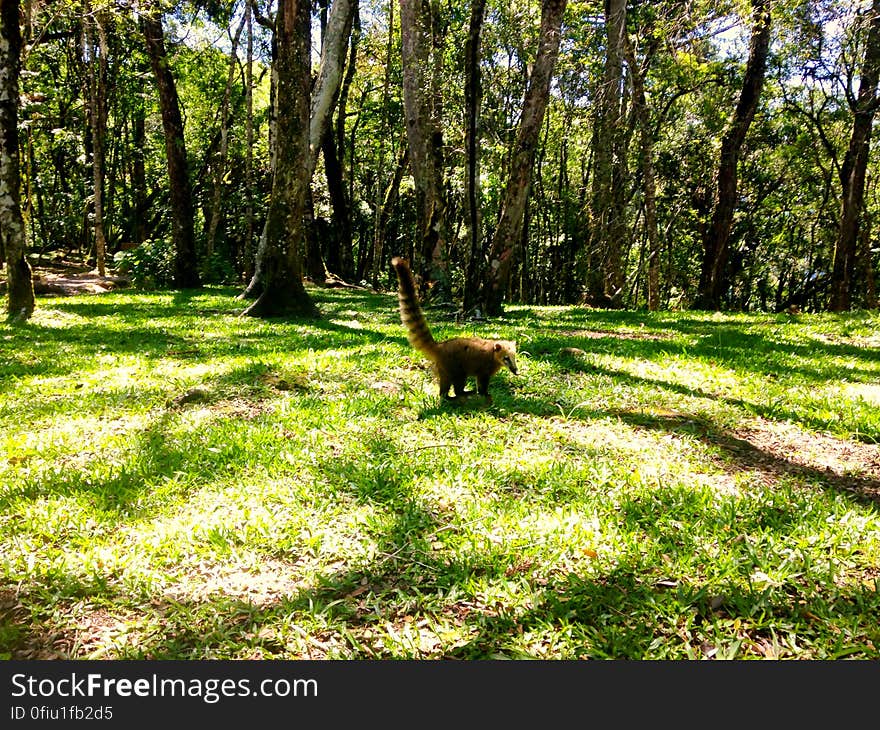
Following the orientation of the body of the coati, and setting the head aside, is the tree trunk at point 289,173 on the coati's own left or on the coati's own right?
on the coati's own left

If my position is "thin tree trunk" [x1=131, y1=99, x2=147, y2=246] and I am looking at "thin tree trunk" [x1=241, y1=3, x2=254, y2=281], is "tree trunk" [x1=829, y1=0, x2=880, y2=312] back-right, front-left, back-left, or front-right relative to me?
front-left

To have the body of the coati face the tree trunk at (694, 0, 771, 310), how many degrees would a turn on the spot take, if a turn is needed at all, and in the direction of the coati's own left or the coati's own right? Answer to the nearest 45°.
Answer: approximately 45° to the coati's own left

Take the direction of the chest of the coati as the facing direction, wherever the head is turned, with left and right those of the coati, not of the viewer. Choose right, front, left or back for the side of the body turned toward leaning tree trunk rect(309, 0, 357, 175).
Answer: left

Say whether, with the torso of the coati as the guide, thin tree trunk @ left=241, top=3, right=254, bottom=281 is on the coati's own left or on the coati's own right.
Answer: on the coati's own left

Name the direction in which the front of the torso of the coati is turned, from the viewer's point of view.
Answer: to the viewer's right

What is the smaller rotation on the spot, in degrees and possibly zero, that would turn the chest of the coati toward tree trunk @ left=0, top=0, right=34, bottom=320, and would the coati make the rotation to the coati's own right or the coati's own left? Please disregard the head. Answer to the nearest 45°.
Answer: approximately 135° to the coati's own left

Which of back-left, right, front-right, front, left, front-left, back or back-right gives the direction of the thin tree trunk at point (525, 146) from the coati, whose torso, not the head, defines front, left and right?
left

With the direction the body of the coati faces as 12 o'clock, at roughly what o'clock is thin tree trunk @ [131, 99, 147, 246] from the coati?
The thin tree trunk is roughly at 8 o'clock from the coati.

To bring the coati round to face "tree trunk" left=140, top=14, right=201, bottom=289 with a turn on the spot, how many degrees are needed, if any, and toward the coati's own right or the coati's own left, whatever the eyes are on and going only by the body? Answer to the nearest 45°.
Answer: approximately 135° to the coati's own left

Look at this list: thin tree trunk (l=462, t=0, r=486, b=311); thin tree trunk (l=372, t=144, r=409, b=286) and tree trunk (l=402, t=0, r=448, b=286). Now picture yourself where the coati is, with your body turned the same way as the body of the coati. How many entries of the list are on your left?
3

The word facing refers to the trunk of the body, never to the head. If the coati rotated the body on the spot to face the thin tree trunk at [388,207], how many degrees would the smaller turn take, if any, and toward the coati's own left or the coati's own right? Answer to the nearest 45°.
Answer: approximately 90° to the coati's own left

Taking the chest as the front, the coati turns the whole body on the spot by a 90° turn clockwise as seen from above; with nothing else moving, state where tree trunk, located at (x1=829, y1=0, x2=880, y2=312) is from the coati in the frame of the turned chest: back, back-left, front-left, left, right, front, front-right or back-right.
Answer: back-left

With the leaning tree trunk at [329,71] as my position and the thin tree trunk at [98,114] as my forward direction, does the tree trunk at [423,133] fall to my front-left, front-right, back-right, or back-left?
back-right

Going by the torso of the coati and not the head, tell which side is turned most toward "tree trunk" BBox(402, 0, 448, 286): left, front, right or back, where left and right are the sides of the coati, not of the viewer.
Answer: left

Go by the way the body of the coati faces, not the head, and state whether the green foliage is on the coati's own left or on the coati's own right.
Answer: on the coati's own left
